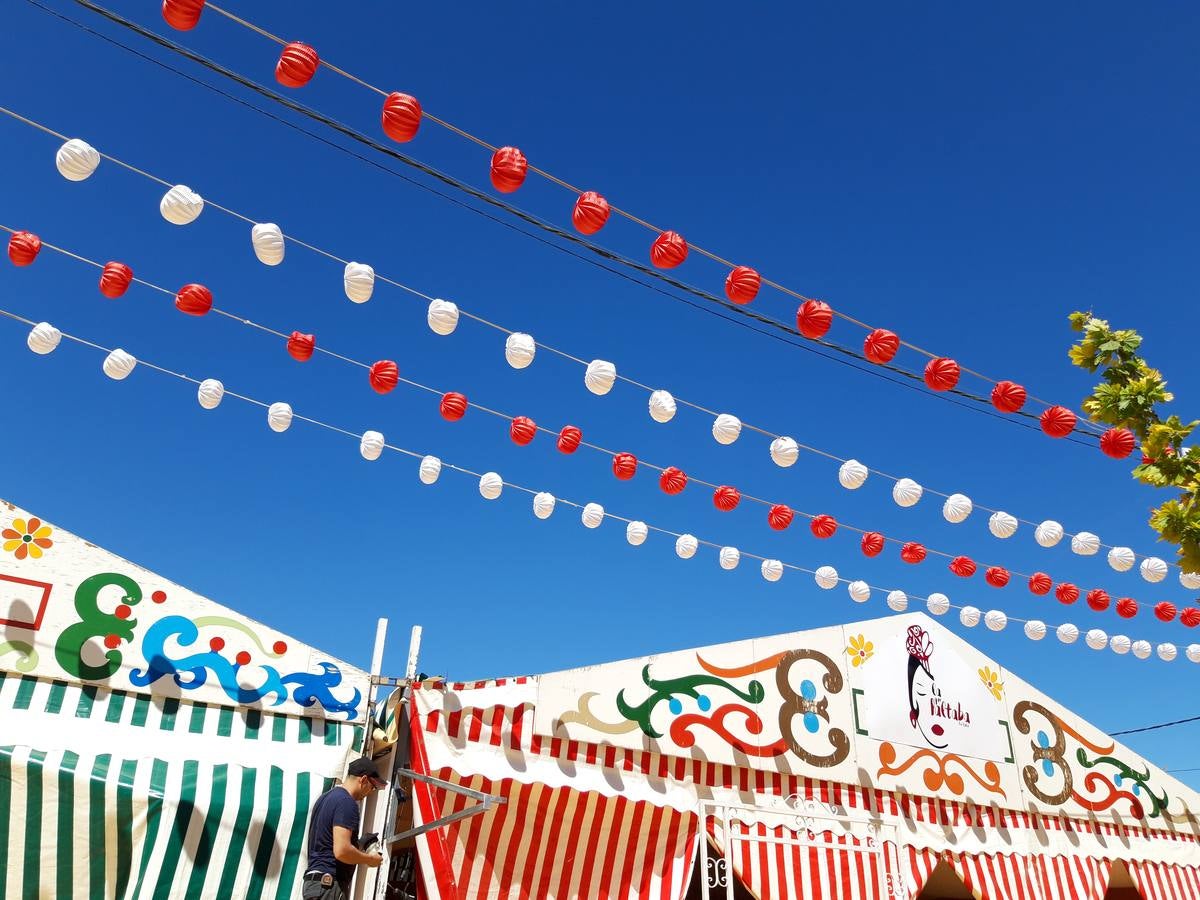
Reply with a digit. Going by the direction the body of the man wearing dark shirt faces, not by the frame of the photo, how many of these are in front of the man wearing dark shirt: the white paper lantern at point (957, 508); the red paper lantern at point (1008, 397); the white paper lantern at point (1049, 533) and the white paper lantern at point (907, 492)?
4

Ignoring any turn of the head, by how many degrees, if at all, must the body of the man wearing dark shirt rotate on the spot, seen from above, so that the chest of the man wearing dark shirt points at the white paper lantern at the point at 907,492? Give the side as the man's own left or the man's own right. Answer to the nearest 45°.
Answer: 0° — they already face it

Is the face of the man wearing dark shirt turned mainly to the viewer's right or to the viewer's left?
to the viewer's right

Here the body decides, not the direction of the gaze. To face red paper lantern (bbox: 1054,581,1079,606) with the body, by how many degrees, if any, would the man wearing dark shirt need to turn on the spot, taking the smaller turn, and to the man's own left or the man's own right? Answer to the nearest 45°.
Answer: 0° — they already face it

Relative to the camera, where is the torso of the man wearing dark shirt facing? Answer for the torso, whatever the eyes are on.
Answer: to the viewer's right
